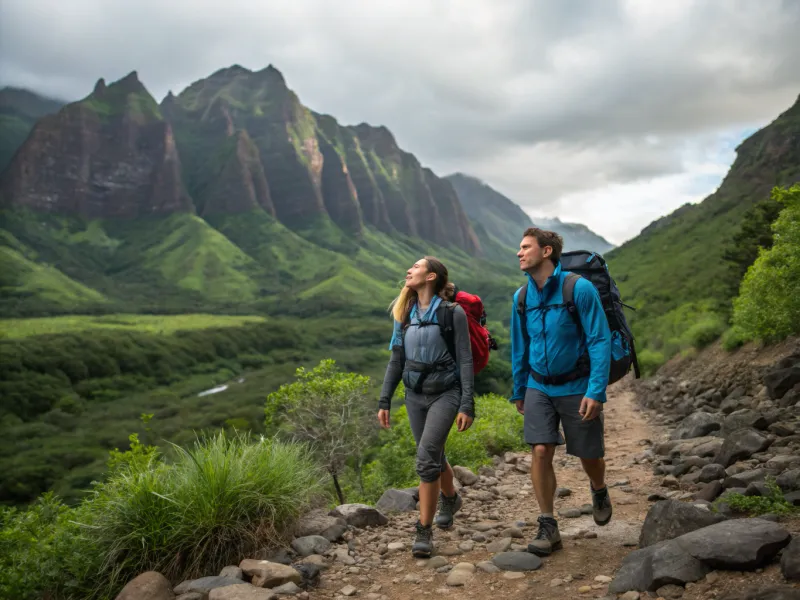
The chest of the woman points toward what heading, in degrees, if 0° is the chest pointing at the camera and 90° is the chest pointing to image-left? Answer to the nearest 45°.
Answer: approximately 45°

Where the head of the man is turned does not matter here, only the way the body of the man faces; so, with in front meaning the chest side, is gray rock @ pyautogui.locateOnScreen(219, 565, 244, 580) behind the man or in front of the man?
in front

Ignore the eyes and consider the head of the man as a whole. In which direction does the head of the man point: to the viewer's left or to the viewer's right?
to the viewer's left

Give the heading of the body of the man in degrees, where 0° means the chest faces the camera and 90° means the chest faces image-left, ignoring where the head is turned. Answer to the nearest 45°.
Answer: approximately 45°

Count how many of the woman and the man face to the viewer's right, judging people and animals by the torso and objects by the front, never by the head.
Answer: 0

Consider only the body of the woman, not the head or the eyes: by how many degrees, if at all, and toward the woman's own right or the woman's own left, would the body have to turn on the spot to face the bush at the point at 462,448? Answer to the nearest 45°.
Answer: approximately 135° to the woman's own right

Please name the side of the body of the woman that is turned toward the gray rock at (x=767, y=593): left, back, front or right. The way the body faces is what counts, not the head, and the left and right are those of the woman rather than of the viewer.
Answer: left

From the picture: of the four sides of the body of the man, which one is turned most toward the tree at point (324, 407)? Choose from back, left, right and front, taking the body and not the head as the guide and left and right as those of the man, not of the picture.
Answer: right

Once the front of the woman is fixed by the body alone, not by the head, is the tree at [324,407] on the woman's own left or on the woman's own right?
on the woman's own right
